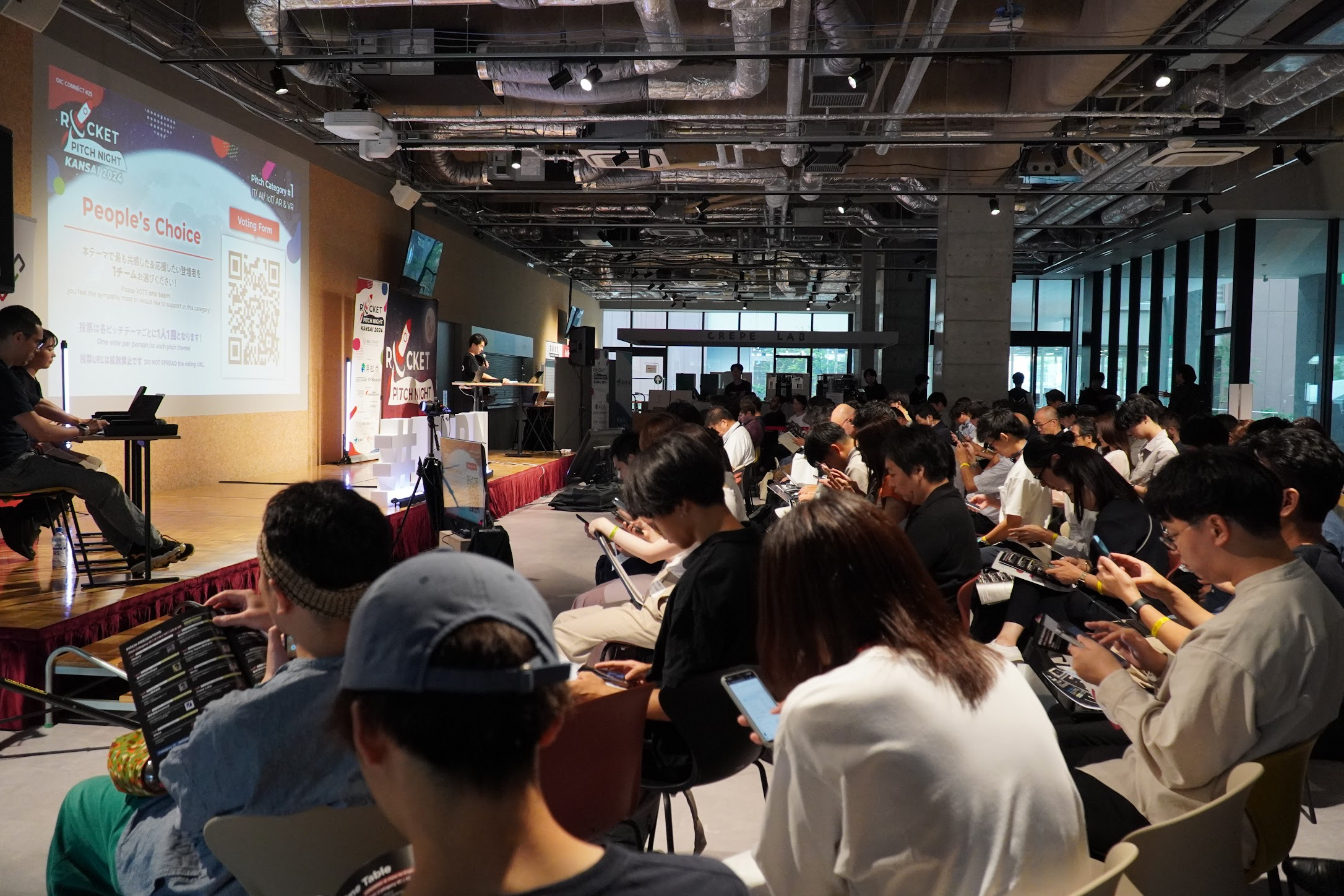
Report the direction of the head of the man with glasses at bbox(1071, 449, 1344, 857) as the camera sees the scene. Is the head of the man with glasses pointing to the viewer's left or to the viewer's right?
to the viewer's left

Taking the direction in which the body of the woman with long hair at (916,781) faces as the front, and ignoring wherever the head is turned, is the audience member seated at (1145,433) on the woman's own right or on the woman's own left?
on the woman's own right

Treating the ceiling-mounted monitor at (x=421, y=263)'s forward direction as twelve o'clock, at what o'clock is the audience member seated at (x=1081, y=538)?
The audience member seated is roughly at 1 o'clock from the ceiling-mounted monitor.

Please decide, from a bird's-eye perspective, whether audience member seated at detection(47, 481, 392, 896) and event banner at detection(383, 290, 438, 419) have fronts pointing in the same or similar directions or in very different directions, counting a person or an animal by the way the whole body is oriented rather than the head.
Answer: very different directions

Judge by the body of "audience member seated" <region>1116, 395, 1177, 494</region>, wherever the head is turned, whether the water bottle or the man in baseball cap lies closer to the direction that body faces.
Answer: the water bottle

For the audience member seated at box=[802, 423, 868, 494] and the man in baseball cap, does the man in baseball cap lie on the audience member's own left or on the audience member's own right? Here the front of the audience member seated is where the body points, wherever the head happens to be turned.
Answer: on the audience member's own left

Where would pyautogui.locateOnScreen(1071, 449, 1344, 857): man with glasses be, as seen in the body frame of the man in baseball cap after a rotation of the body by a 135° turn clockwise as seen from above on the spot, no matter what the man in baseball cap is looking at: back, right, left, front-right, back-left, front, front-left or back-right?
front-left

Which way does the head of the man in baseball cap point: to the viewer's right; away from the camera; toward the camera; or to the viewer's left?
away from the camera

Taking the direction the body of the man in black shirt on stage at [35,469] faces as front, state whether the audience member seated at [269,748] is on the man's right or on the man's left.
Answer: on the man's right

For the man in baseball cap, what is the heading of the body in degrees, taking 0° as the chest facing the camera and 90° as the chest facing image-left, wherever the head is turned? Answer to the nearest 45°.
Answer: approximately 135°

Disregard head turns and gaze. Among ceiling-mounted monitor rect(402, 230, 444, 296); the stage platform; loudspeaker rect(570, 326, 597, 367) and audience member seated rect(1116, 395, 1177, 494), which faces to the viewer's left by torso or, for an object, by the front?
the audience member seated

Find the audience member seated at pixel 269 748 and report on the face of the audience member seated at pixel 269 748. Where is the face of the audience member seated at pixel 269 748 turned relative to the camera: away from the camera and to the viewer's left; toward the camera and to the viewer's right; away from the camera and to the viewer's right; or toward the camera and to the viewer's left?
away from the camera and to the viewer's left
